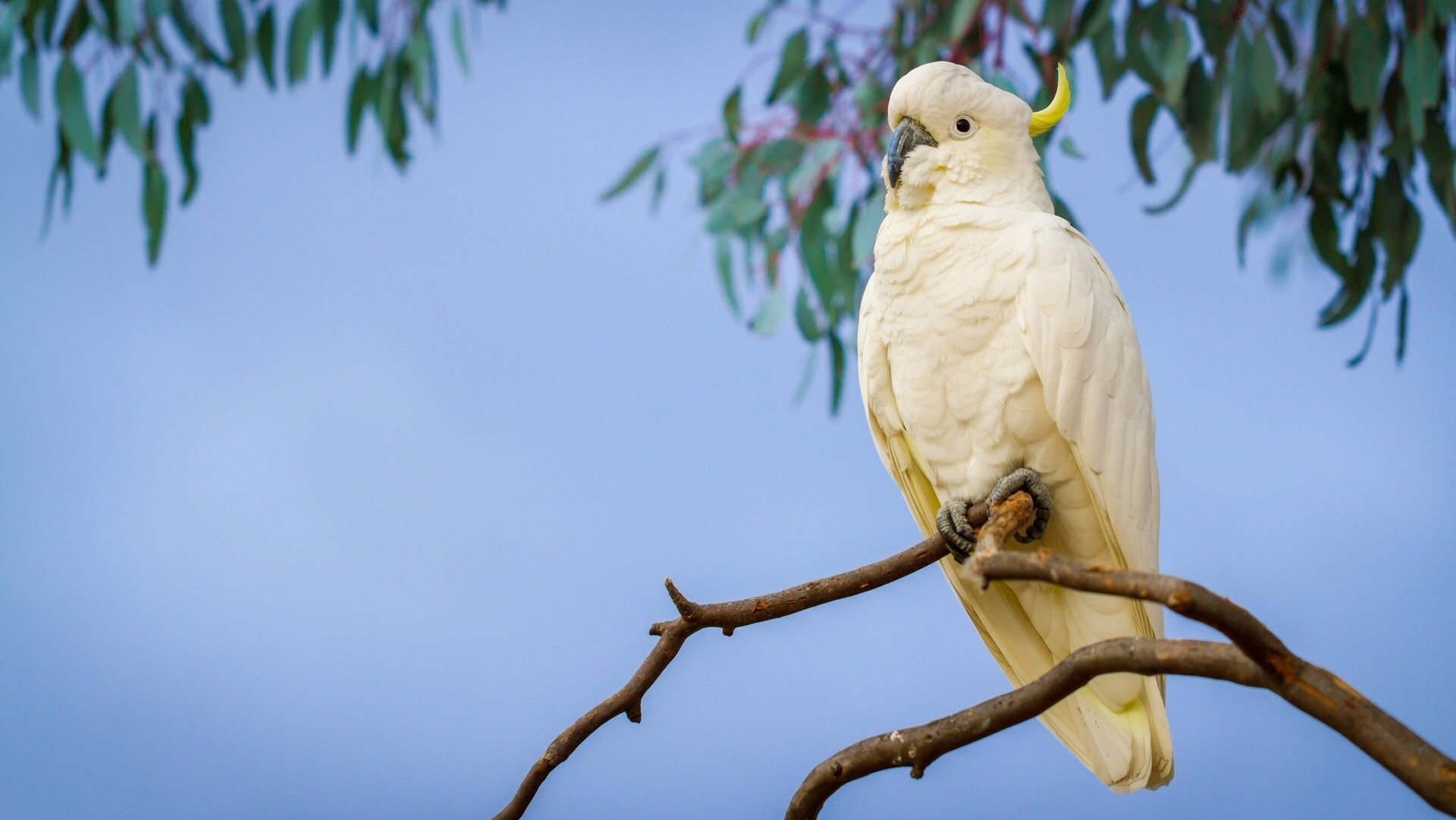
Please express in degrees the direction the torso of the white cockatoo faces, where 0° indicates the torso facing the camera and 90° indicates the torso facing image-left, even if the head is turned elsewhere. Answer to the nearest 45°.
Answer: approximately 45°
